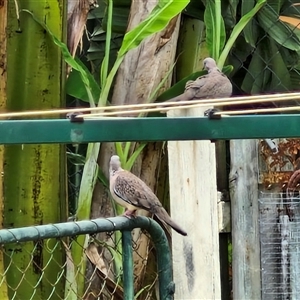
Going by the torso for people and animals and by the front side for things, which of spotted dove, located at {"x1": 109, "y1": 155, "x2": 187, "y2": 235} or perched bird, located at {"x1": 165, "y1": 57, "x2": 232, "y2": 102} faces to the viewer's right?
the perched bird

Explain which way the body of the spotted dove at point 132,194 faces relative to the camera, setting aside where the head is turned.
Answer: to the viewer's left

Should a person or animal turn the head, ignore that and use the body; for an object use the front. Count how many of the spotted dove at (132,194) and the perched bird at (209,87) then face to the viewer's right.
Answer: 1

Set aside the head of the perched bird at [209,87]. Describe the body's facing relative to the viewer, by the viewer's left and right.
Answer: facing to the right of the viewer

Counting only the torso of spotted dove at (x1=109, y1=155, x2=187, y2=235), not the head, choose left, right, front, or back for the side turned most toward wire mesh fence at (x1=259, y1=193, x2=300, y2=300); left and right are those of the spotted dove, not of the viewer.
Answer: back

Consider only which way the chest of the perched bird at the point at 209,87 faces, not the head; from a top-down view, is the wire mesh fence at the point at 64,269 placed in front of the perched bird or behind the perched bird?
behind

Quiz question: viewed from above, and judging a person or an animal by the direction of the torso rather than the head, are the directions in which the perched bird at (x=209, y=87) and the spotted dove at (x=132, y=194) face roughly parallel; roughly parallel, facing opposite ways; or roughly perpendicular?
roughly parallel, facing opposite ways
